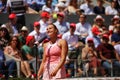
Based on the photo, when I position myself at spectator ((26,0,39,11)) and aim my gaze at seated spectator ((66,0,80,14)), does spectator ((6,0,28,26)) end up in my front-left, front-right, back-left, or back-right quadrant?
back-right

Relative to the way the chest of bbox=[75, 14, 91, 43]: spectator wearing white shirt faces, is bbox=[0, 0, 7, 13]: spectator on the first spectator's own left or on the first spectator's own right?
on the first spectator's own right

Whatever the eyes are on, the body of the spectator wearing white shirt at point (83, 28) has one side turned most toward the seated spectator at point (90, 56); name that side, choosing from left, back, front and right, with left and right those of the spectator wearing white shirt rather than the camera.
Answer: front

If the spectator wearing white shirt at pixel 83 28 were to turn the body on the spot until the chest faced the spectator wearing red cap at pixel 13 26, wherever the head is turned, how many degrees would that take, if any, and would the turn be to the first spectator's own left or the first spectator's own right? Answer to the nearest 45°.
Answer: approximately 90° to the first spectator's own right

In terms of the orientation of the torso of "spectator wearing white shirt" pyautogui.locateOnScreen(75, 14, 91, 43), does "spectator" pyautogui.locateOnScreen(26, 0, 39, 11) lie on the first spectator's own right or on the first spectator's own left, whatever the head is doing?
on the first spectator's own right

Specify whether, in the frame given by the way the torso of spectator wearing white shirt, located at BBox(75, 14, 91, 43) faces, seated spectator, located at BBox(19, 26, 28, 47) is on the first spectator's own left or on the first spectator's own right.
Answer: on the first spectator's own right

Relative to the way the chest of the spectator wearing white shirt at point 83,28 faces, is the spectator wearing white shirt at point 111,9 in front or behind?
behind

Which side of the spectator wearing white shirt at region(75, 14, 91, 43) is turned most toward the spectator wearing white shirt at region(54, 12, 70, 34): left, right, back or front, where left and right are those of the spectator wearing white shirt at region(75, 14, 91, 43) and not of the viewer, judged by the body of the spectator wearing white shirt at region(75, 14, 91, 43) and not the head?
right

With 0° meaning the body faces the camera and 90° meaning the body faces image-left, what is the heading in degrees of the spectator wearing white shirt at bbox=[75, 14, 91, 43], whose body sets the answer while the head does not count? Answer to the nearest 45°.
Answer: approximately 0°

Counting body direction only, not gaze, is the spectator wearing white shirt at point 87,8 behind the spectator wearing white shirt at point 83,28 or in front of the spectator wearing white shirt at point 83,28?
behind
